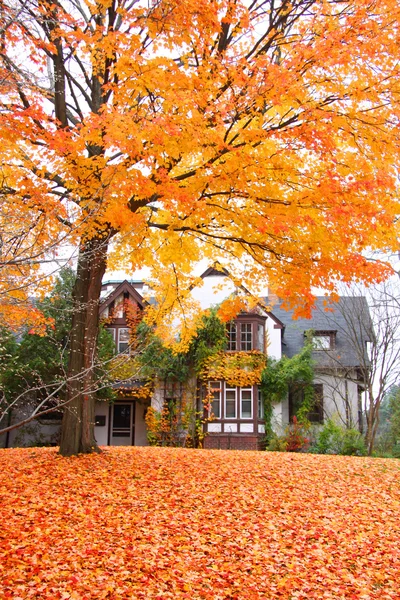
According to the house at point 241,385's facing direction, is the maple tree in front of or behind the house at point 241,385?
in front

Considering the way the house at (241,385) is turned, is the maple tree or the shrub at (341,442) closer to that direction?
the maple tree

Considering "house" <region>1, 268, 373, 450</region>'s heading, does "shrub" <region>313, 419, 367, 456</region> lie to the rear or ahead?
ahead

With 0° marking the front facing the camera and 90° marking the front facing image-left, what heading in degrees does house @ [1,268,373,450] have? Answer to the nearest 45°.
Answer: approximately 0°

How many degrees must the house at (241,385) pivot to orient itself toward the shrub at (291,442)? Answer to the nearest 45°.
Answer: approximately 45° to its left
